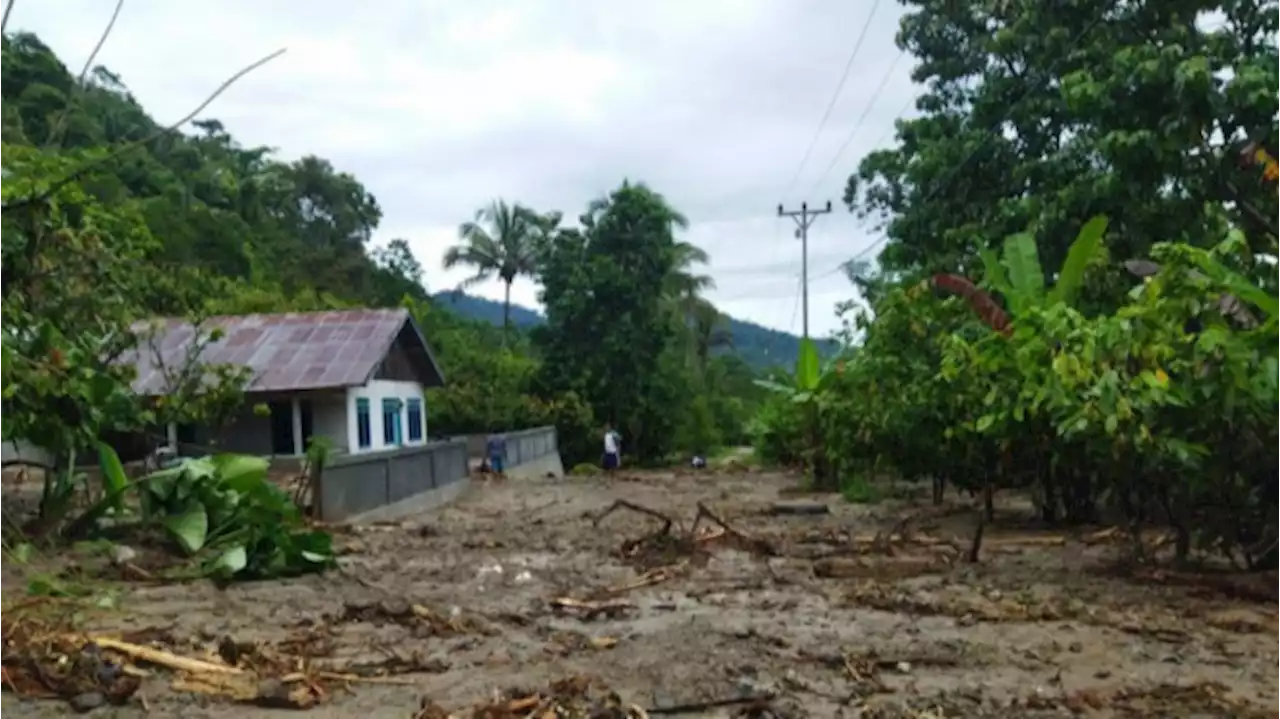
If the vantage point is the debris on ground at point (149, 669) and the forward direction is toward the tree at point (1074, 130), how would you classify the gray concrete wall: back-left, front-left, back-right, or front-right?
front-left

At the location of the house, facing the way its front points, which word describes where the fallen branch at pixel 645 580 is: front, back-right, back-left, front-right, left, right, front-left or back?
front-right

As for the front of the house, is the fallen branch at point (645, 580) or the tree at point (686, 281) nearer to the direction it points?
the fallen branch

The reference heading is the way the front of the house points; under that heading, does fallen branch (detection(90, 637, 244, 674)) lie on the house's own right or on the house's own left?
on the house's own right

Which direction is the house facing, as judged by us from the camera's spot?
facing the viewer and to the right of the viewer

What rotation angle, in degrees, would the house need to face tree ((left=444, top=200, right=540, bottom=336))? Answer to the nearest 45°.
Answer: approximately 90° to its left

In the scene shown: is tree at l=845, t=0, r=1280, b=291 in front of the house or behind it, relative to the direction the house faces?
in front

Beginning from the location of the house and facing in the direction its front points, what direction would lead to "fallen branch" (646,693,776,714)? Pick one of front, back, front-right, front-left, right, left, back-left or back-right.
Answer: front-right

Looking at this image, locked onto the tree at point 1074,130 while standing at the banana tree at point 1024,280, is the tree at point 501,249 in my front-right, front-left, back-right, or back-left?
front-left

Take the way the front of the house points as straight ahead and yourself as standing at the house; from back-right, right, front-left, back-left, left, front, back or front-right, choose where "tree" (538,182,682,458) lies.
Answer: left

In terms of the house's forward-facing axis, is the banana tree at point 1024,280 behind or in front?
in front

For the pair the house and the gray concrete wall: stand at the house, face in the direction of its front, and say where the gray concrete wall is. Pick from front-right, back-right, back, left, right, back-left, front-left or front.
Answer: left
